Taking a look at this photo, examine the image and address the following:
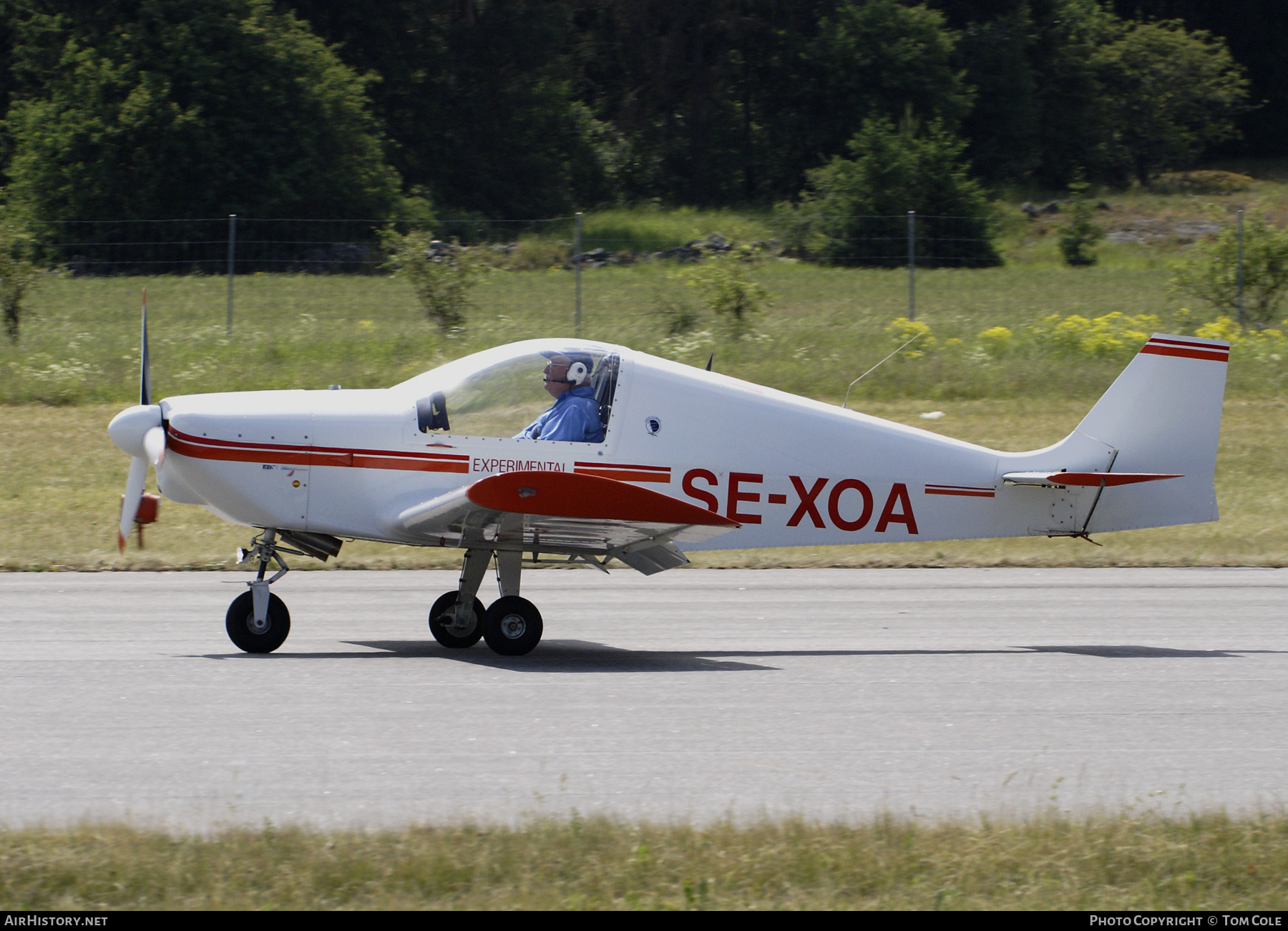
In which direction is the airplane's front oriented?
to the viewer's left

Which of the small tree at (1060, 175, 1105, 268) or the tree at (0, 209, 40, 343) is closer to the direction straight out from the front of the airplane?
the tree at (0, 209, 40, 343)

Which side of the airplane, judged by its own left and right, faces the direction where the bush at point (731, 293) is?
right

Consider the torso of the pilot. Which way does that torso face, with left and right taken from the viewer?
facing to the left of the viewer

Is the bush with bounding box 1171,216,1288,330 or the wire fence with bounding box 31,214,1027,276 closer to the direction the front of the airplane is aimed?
the wire fence

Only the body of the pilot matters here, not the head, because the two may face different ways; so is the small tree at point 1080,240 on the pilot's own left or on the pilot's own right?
on the pilot's own right

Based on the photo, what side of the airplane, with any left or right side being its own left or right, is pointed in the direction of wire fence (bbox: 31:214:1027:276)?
right

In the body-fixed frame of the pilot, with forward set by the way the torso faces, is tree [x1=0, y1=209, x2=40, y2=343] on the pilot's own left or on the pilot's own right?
on the pilot's own right
